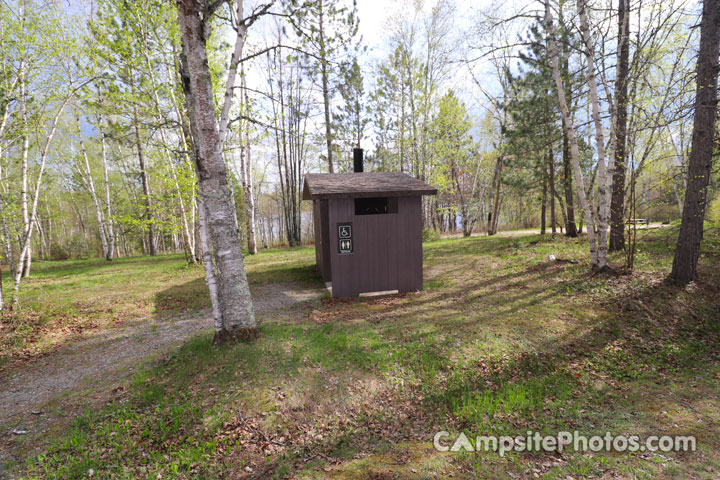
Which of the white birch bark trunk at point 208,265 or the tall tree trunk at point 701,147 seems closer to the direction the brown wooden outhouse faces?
the white birch bark trunk

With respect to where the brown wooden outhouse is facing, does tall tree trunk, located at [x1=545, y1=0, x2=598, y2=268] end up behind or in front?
behind

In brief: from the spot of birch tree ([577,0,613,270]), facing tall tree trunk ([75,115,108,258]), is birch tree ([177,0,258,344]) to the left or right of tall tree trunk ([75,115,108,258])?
left

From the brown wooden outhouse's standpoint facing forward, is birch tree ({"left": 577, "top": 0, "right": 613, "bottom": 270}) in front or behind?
behind
